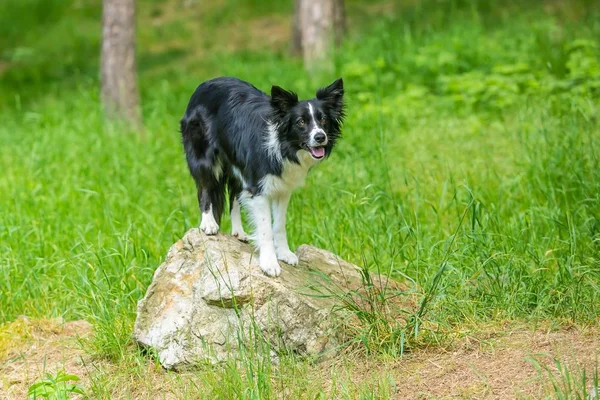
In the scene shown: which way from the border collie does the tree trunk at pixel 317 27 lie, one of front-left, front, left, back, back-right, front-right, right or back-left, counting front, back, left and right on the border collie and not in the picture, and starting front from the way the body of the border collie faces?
back-left

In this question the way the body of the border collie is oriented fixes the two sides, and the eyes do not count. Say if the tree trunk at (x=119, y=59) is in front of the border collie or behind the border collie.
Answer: behind

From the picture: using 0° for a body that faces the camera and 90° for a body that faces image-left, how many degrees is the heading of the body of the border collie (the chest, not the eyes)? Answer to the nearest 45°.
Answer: approximately 315°
